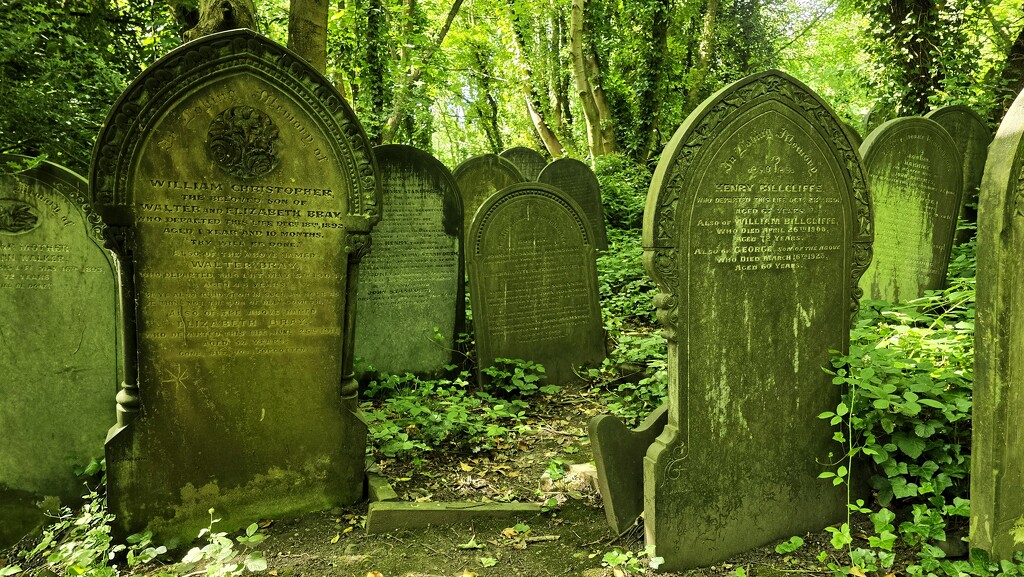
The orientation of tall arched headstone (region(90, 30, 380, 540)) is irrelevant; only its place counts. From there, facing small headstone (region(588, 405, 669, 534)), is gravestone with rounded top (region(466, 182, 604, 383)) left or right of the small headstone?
left

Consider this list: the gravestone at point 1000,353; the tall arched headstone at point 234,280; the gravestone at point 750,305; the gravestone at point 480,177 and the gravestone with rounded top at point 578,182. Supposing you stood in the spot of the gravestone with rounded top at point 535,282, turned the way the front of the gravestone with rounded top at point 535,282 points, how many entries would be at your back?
2

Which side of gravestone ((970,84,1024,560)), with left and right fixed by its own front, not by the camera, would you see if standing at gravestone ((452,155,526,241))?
back

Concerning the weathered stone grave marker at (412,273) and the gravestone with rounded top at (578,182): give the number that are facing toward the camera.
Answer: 2

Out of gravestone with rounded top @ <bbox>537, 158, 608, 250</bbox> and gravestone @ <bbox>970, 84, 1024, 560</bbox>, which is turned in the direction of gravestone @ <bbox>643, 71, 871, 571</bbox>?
the gravestone with rounded top

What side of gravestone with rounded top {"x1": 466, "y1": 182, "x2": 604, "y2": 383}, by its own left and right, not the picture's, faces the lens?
front

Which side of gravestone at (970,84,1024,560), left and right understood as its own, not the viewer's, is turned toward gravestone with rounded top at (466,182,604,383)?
back

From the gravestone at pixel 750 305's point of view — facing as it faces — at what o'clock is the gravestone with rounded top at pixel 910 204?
The gravestone with rounded top is roughly at 8 o'clock from the gravestone.

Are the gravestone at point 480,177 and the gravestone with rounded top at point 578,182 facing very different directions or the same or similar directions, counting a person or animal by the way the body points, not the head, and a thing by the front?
same or similar directions

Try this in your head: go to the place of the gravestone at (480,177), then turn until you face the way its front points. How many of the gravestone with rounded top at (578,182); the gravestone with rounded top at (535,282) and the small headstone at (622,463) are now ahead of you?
2

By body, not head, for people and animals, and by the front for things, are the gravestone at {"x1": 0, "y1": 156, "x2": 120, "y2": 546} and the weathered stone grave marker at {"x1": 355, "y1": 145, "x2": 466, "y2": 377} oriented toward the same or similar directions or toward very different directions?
same or similar directions

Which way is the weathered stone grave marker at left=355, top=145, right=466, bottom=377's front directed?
toward the camera

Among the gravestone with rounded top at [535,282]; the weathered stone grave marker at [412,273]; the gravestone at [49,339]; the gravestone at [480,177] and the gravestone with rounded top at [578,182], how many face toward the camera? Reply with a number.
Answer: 5

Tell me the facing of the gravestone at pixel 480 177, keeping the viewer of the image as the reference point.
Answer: facing the viewer

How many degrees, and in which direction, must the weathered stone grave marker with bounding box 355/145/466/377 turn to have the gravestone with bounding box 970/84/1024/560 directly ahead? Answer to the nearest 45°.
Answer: approximately 45° to its left
